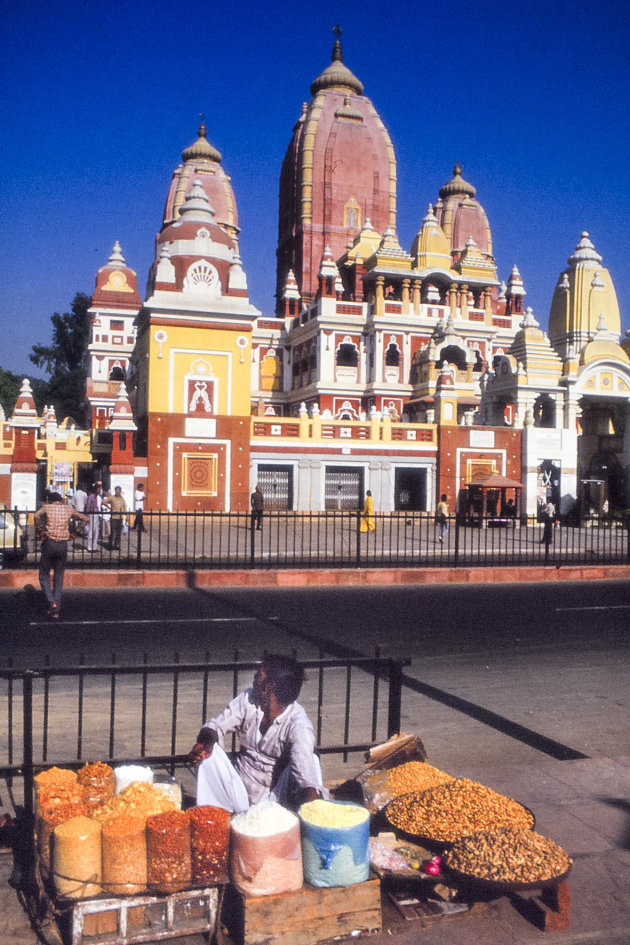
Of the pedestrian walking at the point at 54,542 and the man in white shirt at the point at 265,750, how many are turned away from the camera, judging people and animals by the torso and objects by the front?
1

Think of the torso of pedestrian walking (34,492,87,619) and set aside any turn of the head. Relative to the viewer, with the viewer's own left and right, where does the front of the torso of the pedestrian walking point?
facing away from the viewer

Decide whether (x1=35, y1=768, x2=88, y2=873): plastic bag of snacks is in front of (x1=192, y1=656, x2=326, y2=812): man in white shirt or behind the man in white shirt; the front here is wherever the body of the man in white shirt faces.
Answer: in front

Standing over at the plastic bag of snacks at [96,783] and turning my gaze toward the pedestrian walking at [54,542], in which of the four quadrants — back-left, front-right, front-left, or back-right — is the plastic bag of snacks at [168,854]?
back-right

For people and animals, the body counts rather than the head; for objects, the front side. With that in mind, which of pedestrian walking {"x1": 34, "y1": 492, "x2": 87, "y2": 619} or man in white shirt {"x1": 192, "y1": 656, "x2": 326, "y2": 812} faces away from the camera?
the pedestrian walking

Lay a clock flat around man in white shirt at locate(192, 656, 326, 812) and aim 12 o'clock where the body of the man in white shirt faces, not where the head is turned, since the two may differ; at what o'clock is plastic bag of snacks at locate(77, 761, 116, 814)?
The plastic bag of snacks is roughly at 1 o'clock from the man in white shirt.

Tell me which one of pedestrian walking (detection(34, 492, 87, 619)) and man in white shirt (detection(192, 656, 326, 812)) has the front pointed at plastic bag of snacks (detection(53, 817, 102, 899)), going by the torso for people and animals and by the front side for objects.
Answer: the man in white shirt

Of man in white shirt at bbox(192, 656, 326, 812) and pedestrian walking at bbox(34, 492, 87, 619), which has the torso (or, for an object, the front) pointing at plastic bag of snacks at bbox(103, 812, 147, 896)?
the man in white shirt

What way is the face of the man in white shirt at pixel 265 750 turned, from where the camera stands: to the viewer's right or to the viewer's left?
to the viewer's left

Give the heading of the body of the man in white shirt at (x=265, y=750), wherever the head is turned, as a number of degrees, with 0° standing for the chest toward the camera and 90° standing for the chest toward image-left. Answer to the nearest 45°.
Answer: approximately 45°
